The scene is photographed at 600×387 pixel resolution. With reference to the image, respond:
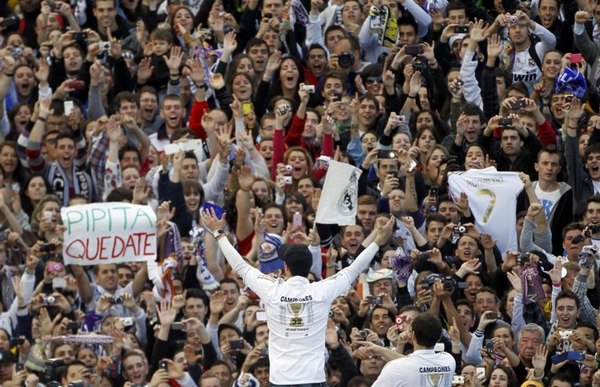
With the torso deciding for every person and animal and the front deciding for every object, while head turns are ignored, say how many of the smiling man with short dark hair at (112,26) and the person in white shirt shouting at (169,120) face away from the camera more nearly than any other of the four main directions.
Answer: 0

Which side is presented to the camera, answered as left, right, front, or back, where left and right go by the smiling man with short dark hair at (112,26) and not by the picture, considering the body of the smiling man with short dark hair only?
front

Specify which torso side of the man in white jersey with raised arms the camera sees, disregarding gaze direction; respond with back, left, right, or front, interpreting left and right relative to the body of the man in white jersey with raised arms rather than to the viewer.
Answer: back

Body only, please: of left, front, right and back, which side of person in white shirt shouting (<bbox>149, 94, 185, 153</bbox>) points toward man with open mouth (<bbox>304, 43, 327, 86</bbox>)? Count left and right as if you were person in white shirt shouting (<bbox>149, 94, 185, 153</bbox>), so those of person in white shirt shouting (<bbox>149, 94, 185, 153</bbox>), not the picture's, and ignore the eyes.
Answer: left

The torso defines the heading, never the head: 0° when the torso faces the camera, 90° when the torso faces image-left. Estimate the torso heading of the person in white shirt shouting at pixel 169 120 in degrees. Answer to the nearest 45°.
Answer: approximately 0°

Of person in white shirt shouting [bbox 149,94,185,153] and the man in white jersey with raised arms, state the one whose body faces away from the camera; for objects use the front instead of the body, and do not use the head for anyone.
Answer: the man in white jersey with raised arms

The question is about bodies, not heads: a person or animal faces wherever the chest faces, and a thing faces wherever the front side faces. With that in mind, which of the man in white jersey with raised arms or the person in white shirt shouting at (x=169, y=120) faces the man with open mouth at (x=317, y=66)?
the man in white jersey with raised arms

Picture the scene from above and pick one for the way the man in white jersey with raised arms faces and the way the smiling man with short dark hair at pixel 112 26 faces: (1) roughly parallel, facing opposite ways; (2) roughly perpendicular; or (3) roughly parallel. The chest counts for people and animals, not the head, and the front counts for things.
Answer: roughly parallel, facing opposite ways

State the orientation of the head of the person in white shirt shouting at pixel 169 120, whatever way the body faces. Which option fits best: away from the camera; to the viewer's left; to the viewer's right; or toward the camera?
toward the camera

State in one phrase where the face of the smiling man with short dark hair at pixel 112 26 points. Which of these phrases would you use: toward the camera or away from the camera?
toward the camera

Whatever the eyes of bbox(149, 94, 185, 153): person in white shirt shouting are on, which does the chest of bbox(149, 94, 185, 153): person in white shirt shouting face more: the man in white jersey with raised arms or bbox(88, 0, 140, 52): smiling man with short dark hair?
the man in white jersey with raised arms

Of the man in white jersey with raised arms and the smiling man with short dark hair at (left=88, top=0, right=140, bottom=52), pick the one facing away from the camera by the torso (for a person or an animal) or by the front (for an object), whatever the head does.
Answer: the man in white jersey with raised arms

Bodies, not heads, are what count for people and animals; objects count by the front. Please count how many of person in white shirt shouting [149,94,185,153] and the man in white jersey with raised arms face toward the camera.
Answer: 1

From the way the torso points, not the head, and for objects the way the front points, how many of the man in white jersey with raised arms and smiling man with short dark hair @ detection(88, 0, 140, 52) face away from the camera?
1

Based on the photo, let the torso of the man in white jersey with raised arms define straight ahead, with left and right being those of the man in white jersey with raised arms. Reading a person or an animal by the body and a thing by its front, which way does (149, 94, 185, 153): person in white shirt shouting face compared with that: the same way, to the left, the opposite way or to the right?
the opposite way
